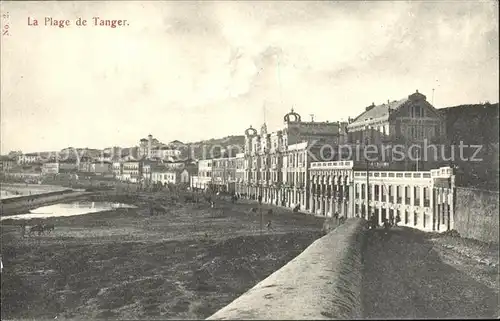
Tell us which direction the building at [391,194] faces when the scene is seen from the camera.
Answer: facing the viewer and to the left of the viewer

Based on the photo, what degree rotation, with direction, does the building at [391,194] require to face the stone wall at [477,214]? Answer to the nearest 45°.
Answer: approximately 45° to its left

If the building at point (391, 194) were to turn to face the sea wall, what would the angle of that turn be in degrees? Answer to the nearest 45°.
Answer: approximately 45° to its left
